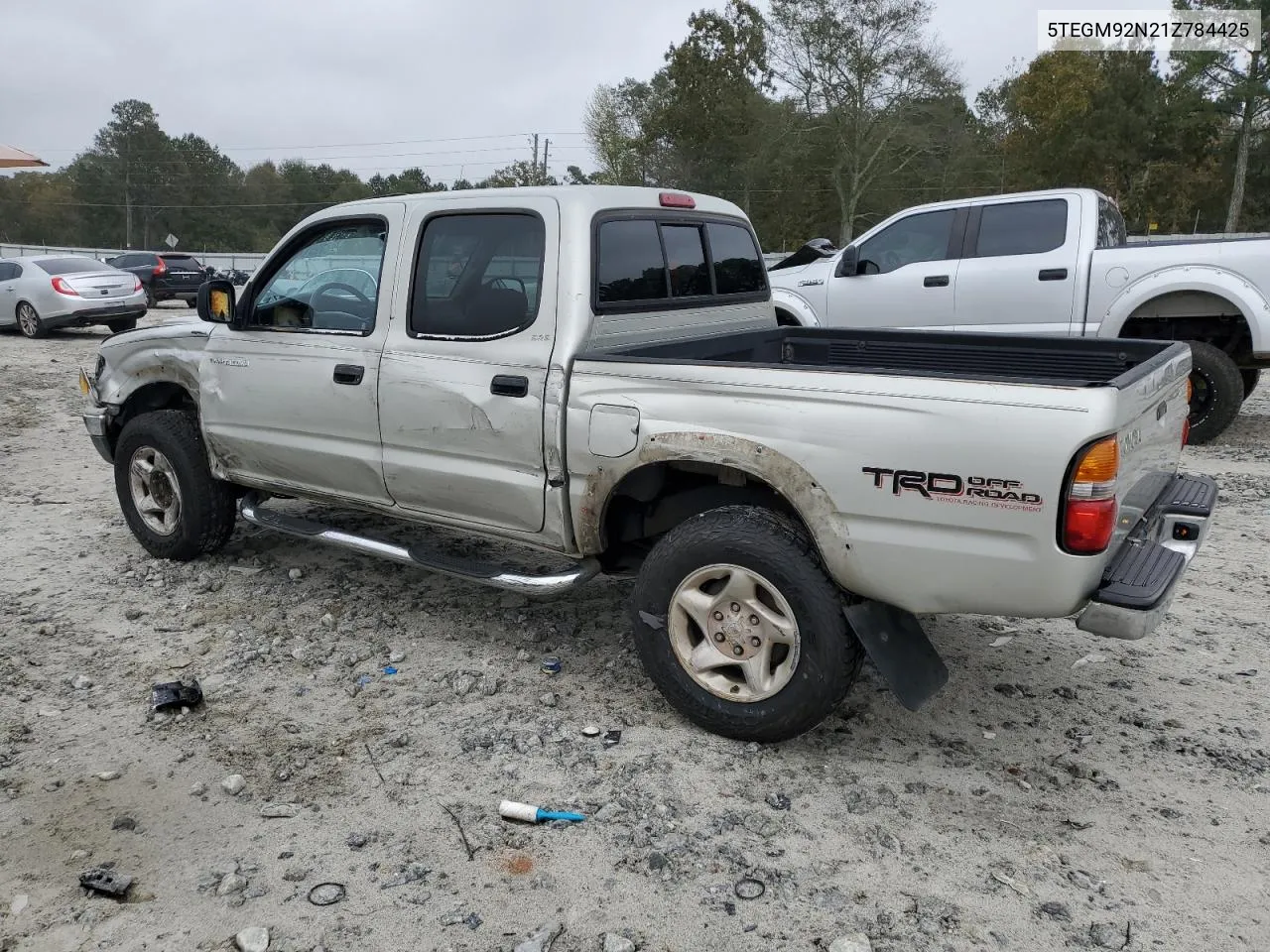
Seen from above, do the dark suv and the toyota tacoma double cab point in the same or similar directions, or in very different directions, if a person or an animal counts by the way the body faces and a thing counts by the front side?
same or similar directions

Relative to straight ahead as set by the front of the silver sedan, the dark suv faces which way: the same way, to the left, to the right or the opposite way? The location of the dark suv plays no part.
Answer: the same way

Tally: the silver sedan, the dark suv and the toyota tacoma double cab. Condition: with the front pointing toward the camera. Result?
0

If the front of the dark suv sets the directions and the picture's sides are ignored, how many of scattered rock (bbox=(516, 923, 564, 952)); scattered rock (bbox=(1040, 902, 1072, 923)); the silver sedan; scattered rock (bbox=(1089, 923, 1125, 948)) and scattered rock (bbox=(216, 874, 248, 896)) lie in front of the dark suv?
0

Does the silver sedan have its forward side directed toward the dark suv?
no

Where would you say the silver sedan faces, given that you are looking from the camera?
facing away from the viewer and to the left of the viewer

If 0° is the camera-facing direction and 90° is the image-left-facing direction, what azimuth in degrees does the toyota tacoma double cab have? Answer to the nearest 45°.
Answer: approximately 135°

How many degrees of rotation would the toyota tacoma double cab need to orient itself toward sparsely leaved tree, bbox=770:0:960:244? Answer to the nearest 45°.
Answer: approximately 45° to its right

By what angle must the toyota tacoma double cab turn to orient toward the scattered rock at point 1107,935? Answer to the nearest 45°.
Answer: approximately 180°

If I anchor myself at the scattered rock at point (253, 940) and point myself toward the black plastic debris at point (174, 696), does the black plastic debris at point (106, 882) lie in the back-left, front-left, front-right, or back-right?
front-left

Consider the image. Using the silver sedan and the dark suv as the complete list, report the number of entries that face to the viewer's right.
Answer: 0

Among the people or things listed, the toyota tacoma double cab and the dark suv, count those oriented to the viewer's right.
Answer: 0

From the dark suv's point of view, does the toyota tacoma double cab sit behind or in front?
behind

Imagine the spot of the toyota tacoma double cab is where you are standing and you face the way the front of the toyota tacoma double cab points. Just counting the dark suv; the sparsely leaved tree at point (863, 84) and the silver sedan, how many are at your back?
0

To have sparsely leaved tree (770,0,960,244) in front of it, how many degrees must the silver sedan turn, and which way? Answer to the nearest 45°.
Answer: approximately 90° to its right

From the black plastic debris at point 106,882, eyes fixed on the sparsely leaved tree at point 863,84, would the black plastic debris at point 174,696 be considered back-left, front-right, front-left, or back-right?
front-left

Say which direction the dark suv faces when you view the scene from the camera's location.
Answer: facing away from the viewer and to the left of the viewer

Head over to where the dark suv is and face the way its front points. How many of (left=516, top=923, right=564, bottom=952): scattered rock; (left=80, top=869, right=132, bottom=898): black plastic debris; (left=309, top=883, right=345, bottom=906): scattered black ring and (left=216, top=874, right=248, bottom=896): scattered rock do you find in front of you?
0

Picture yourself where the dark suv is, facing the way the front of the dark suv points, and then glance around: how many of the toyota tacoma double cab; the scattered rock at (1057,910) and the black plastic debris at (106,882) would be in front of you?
0
